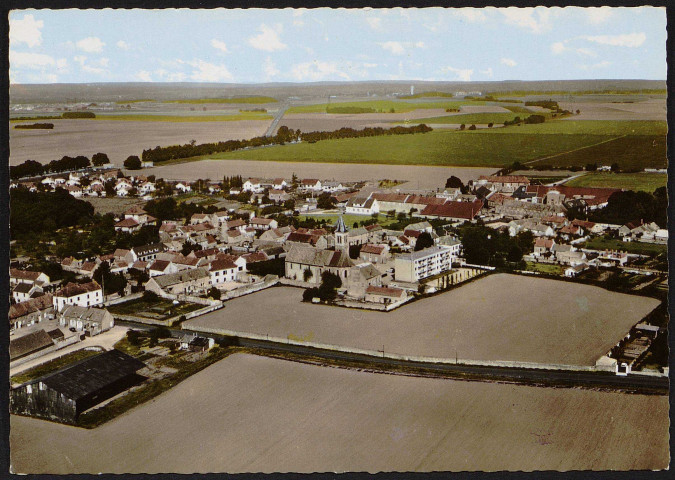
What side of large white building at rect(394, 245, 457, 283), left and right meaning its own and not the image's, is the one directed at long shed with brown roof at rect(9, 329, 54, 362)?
right

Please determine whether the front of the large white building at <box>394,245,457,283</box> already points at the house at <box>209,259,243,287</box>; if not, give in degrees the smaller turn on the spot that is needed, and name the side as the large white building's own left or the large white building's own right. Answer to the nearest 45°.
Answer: approximately 135° to the large white building's own right

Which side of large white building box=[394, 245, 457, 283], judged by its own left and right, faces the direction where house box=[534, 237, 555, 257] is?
left

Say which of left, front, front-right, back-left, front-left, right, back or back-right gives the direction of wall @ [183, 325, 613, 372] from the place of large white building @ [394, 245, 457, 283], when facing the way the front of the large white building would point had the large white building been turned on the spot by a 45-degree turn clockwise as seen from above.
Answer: front

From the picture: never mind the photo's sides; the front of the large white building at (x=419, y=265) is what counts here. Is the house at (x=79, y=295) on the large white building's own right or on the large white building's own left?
on the large white building's own right

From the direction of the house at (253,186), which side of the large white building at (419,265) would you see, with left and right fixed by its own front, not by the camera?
back

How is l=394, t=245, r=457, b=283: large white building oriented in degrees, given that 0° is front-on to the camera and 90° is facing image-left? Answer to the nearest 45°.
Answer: approximately 315°

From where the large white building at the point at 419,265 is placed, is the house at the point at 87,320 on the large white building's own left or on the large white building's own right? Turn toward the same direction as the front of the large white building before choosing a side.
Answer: on the large white building's own right

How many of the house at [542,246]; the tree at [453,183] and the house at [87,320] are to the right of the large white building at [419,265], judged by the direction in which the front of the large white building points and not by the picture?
1

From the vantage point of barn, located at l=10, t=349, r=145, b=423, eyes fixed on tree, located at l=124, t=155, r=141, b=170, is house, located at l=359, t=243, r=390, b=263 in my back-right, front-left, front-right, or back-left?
front-right

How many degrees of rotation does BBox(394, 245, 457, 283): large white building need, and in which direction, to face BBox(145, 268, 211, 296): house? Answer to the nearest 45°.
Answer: approximately 135° to its right
